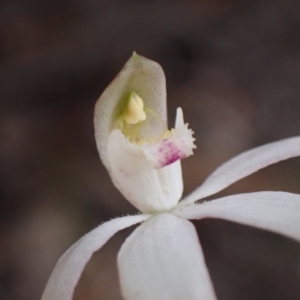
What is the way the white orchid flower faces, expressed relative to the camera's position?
facing the viewer and to the right of the viewer
